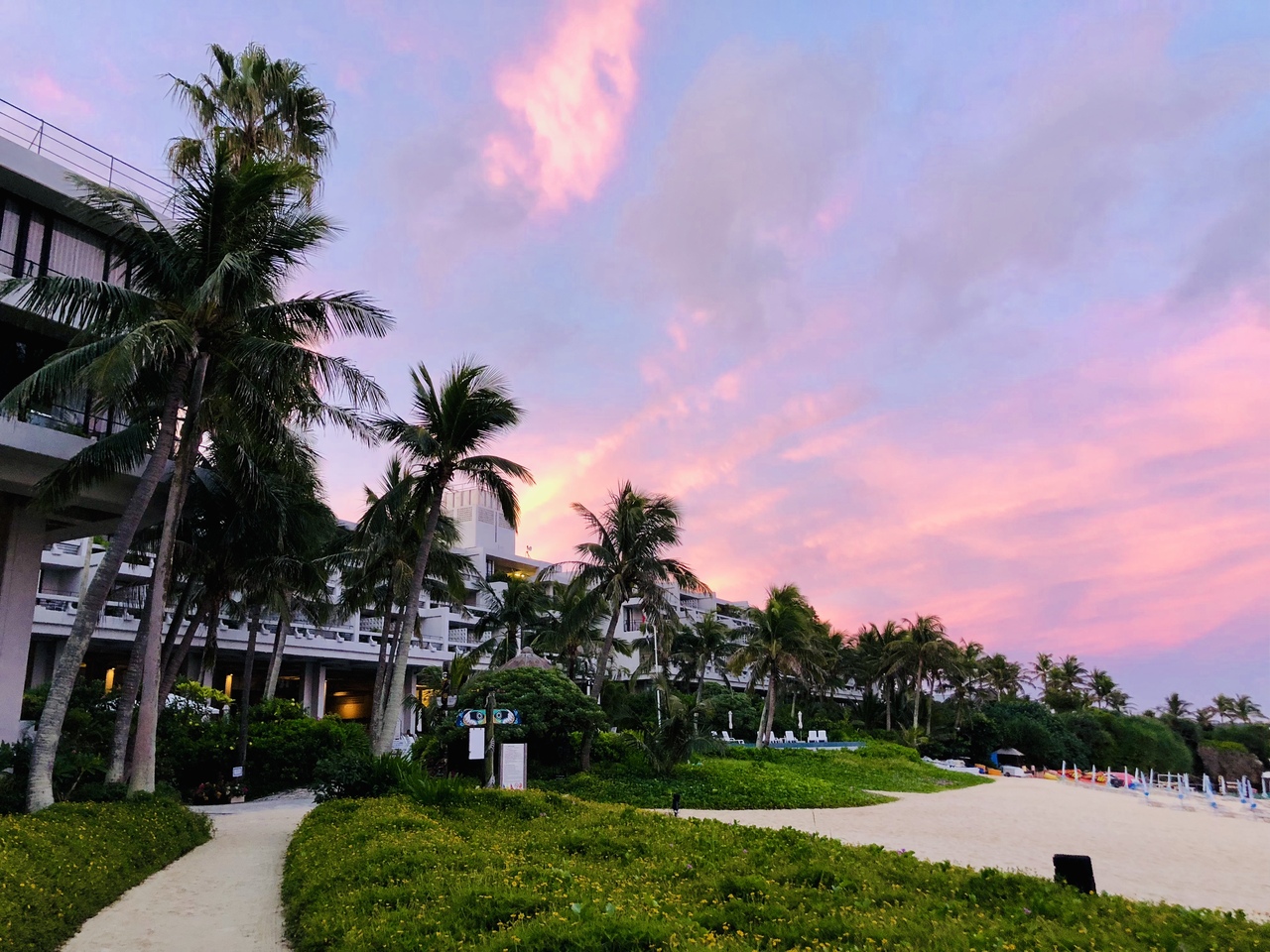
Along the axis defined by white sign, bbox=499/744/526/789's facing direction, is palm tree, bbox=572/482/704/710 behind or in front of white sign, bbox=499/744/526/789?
behind

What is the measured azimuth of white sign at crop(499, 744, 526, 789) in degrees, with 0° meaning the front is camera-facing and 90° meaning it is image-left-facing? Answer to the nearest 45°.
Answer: approximately 0°

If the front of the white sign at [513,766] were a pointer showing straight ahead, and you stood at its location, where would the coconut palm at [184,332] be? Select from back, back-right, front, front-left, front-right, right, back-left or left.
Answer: front-right

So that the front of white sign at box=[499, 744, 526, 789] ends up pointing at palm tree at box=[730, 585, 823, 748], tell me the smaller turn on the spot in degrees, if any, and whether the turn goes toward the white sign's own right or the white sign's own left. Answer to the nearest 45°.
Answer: approximately 135° to the white sign's own left

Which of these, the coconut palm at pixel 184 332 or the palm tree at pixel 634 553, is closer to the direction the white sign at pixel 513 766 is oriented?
the coconut palm

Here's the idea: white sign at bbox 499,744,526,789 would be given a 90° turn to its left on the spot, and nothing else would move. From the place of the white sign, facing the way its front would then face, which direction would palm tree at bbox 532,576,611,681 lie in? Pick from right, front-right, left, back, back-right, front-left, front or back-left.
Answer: left
